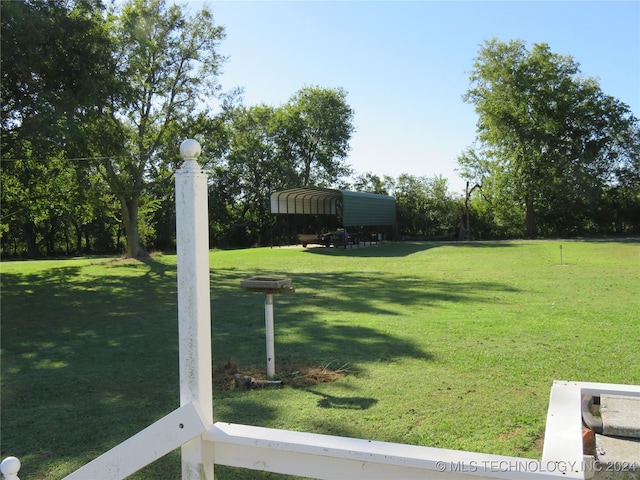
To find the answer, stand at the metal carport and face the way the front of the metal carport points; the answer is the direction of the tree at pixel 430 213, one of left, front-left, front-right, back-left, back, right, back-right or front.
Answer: back

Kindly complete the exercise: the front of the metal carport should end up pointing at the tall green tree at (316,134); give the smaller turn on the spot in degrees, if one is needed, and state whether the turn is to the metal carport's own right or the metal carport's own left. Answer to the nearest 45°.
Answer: approximately 135° to the metal carport's own right

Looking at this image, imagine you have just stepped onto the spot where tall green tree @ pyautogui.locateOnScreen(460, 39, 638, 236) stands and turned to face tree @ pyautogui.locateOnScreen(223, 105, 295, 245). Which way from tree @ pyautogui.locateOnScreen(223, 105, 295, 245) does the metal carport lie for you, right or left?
left

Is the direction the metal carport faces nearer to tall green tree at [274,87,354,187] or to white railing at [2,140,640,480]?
the white railing

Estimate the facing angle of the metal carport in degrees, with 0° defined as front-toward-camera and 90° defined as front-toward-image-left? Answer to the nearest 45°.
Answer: approximately 45°

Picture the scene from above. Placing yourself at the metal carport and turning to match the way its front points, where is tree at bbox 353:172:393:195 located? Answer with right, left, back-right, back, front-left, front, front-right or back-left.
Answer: back-right
